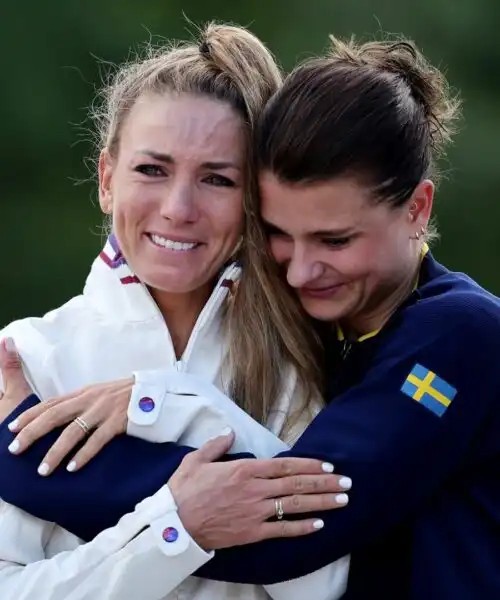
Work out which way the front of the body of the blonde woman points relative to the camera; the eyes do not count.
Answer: toward the camera
